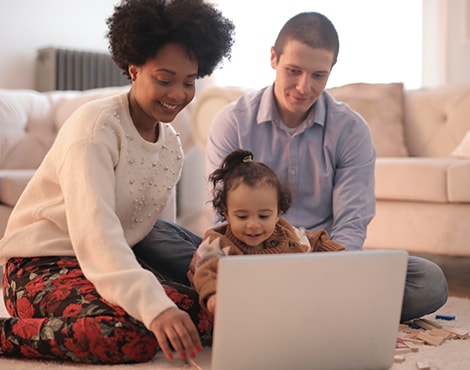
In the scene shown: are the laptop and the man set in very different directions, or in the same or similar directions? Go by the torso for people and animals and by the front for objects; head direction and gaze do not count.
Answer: very different directions

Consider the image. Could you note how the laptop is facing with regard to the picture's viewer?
facing away from the viewer

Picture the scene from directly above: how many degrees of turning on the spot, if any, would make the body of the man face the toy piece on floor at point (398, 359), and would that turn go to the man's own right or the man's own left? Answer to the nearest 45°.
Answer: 0° — they already face it

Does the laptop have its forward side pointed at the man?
yes

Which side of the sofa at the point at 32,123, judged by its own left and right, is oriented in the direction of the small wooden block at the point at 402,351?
front

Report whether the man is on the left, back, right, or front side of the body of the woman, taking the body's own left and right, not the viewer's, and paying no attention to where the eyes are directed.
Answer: left

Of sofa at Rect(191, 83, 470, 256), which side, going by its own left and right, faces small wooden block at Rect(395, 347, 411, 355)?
front

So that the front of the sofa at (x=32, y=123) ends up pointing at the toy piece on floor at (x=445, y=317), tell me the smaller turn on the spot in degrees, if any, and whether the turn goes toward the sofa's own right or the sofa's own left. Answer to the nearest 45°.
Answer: approximately 45° to the sofa's own left

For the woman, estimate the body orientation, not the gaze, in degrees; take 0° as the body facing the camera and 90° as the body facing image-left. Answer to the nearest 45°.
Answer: approximately 315°

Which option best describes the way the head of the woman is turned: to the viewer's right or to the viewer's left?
to the viewer's right

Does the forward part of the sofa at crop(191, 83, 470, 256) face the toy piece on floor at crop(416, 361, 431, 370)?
yes
